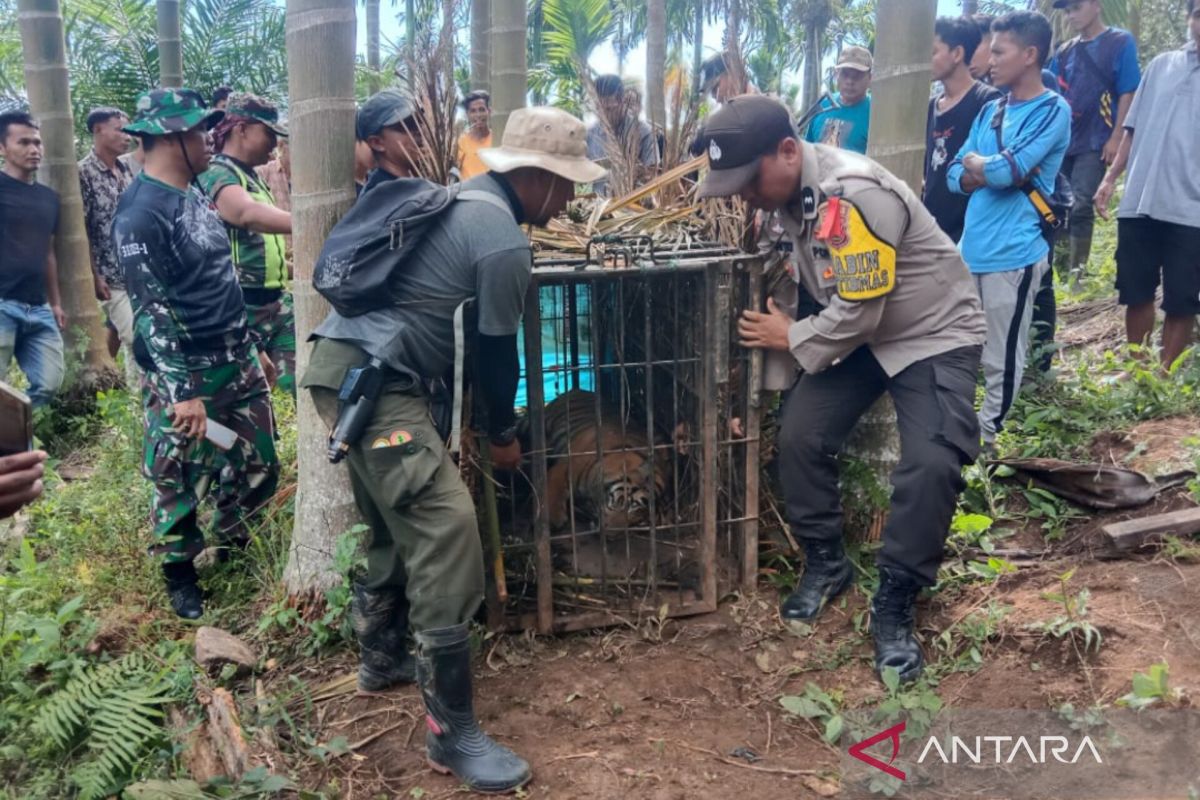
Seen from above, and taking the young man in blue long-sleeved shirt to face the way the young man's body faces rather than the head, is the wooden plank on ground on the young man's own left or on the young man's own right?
on the young man's own left

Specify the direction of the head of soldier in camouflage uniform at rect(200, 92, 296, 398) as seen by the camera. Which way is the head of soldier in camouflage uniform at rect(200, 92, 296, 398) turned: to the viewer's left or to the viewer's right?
to the viewer's right

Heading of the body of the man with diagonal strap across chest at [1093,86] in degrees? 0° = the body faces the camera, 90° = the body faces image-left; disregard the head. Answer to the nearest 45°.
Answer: approximately 45°

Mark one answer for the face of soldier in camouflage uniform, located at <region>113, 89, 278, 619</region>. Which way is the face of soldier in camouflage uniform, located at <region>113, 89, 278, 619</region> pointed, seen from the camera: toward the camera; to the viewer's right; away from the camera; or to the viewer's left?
to the viewer's right

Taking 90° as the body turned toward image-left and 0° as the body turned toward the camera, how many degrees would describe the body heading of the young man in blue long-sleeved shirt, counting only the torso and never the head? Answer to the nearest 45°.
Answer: approximately 45°

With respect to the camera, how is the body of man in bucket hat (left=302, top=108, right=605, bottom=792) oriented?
to the viewer's right

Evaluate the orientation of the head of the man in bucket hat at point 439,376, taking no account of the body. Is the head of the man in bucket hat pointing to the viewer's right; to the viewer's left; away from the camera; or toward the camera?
to the viewer's right
